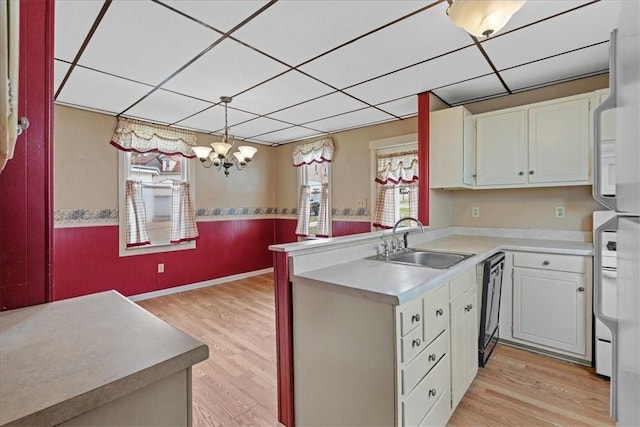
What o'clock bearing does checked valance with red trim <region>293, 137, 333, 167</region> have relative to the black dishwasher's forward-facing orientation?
The checked valance with red trim is roughly at 7 o'clock from the black dishwasher.

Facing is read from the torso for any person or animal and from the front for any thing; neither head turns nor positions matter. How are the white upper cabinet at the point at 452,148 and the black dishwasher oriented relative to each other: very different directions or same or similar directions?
same or similar directions

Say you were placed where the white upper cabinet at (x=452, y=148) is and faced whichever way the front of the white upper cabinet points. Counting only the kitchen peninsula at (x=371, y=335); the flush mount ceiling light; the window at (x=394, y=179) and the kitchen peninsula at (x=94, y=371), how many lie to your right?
3

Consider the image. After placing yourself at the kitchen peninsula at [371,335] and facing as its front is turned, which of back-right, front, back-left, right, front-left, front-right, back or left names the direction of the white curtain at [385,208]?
back-left

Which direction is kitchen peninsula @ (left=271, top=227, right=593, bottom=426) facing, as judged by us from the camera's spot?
facing the viewer and to the right of the viewer

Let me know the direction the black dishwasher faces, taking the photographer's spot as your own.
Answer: facing to the right of the viewer

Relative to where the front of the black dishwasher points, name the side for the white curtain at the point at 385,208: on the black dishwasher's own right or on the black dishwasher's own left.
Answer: on the black dishwasher's own left

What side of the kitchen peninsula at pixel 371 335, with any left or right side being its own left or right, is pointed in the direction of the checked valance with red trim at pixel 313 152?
back
